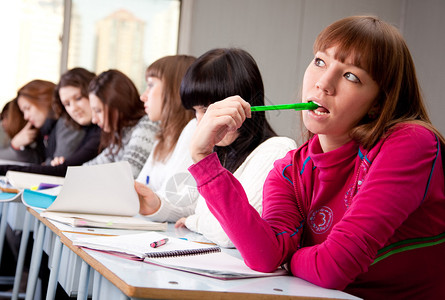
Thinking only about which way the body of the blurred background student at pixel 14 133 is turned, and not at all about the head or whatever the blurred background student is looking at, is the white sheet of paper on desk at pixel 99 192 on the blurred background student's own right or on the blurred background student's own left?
on the blurred background student's own left

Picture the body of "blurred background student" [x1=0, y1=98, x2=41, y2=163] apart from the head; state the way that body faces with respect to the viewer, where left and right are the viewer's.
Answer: facing to the left of the viewer

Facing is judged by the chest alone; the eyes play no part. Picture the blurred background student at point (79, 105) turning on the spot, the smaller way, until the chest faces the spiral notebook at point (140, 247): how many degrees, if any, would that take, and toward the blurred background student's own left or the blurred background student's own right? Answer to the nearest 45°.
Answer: approximately 45° to the blurred background student's own left

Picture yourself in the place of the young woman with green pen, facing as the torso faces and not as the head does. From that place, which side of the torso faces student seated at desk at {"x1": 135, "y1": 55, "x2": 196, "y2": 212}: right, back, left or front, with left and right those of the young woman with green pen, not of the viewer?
right

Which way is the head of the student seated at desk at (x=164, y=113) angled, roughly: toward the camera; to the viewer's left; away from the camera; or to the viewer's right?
to the viewer's left

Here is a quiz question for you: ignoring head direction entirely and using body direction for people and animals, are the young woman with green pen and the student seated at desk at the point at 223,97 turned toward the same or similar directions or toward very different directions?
same or similar directions

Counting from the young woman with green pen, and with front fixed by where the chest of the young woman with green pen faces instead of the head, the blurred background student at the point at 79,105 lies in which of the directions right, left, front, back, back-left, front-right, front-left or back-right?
right

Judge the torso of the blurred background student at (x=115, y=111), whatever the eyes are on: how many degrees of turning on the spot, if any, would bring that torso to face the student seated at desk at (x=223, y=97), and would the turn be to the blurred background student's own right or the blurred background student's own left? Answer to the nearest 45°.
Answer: approximately 90° to the blurred background student's own left

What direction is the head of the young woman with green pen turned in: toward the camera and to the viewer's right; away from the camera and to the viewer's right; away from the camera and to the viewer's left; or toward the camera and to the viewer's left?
toward the camera and to the viewer's left

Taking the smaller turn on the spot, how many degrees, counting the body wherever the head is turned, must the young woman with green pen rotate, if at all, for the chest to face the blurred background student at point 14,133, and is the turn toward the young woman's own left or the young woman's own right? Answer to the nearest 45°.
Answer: approximately 90° to the young woman's own right
